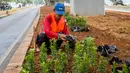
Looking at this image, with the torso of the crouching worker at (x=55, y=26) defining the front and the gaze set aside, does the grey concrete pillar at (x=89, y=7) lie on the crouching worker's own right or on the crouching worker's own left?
on the crouching worker's own left

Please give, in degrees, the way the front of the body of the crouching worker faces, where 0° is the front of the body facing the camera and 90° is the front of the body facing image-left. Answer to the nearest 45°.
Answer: approximately 315°
